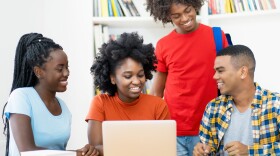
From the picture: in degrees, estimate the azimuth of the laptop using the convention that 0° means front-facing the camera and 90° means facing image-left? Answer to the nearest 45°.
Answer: approximately 180°

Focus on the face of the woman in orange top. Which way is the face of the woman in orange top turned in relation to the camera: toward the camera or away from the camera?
toward the camera

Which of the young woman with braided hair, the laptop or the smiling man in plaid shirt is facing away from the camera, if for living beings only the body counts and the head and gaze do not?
the laptop

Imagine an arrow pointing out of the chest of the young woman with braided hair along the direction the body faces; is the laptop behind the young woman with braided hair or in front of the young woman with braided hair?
in front

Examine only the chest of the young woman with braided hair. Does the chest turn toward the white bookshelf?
no

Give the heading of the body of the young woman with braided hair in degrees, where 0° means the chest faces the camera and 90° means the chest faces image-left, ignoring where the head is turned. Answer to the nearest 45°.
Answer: approximately 315°

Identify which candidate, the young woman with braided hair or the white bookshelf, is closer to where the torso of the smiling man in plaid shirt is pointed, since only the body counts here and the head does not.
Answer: the young woman with braided hair

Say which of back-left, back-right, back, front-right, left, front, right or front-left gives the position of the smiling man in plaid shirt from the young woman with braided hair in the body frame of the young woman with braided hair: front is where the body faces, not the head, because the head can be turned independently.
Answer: front-left

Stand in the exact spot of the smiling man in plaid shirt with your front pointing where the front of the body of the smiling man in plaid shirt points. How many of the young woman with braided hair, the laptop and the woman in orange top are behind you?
0

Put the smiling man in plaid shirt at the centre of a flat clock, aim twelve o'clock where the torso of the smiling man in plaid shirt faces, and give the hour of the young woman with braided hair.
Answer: The young woman with braided hair is roughly at 1 o'clock from the smiling man in plaid shirt.

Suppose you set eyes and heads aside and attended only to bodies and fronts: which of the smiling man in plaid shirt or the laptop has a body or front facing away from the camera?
the laptop

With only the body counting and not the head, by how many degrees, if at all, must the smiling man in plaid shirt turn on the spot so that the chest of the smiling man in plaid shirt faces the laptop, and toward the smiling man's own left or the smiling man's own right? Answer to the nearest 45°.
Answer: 0° — they already face it

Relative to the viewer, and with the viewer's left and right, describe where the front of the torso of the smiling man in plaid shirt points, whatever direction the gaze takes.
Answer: facing the viewer and to the left of the viewer

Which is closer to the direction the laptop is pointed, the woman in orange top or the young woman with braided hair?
the woman in orange top

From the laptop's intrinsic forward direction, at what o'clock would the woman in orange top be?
The woman in orange top is roughly at 12 o'clock from the laptop.

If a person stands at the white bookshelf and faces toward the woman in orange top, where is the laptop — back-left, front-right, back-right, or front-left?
front-left

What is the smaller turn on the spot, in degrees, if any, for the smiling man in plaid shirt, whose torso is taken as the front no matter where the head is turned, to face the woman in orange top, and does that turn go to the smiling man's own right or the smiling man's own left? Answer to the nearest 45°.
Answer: approximately 45° to the smiling man's own right

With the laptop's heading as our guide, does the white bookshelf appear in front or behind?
in front

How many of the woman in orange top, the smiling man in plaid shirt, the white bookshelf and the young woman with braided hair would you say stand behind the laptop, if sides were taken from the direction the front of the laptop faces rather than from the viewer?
0

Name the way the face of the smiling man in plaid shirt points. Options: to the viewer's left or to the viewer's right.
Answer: to the viewer's left
